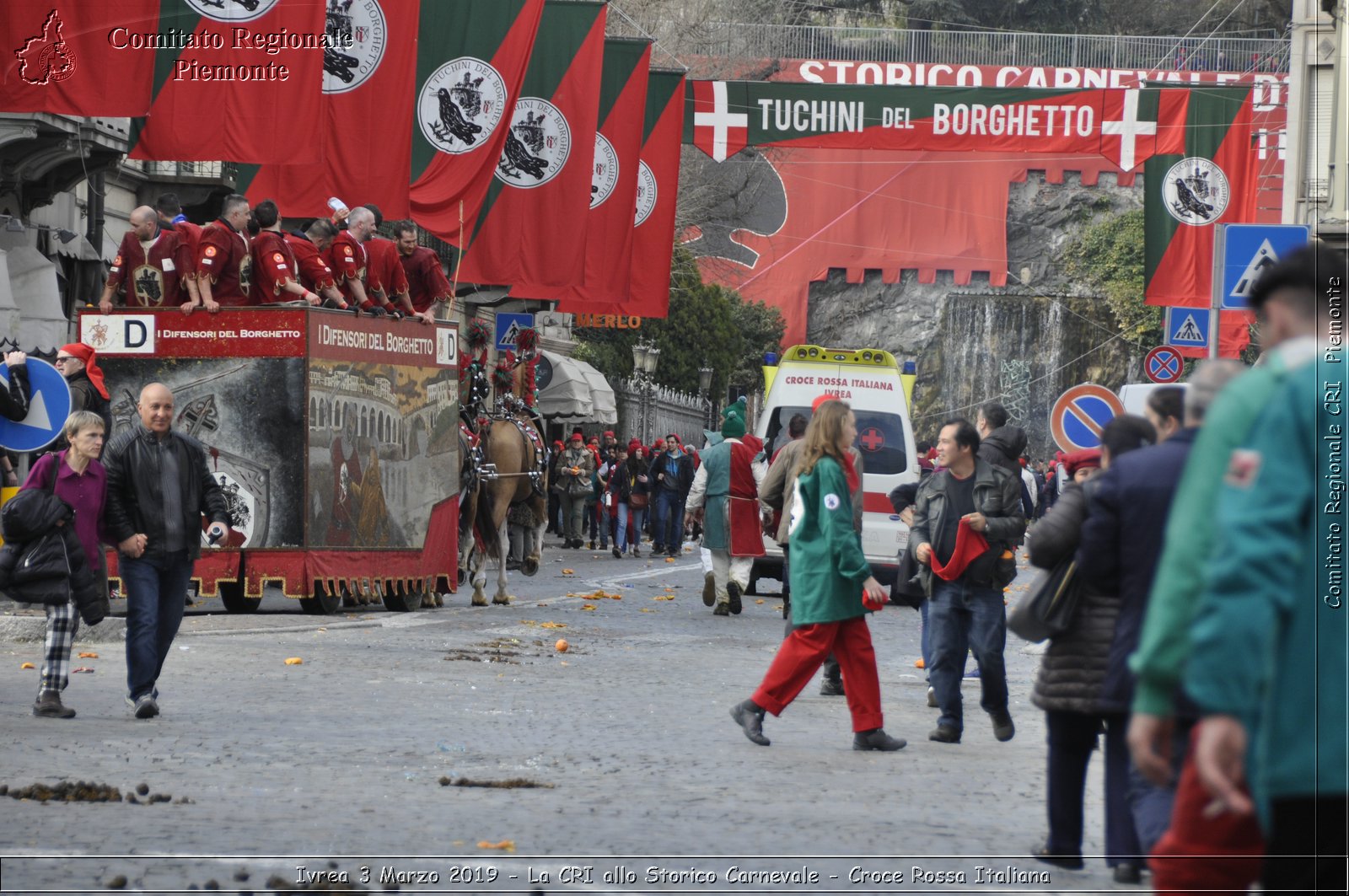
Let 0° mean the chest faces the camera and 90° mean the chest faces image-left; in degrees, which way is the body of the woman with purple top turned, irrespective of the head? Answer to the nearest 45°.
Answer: approximately 315°

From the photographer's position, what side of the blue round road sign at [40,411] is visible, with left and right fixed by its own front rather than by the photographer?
front

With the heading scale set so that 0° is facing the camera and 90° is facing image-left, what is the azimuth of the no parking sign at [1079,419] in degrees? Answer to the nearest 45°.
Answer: approximately 0°

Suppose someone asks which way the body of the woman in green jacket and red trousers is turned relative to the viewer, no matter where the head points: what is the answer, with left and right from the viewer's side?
facing to the right of the viewer

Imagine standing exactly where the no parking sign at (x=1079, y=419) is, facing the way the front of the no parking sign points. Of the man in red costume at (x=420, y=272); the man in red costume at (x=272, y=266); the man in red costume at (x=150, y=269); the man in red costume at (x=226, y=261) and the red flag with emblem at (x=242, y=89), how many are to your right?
5

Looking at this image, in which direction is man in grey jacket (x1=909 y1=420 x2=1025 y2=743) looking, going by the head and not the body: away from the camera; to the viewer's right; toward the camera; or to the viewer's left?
to the viewer's left

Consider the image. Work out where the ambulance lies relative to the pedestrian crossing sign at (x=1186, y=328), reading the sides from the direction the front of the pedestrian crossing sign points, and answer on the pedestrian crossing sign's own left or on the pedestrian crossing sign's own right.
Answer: on the pedestrian crossing sign's own right

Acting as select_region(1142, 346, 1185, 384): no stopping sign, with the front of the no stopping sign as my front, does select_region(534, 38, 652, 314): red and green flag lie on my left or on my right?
on my right

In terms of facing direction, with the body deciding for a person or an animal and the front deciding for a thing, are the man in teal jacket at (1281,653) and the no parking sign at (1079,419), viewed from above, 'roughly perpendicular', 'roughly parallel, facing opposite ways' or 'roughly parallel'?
roughly parallel, facing opposite ways

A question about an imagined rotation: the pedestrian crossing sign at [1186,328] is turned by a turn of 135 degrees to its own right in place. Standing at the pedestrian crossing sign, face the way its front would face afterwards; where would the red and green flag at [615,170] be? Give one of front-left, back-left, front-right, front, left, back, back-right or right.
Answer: front-left

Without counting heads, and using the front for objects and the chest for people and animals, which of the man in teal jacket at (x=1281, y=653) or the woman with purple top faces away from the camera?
the man in teal jacket

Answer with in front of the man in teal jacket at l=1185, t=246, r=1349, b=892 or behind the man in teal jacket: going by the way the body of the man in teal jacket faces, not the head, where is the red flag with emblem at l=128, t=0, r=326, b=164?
in front

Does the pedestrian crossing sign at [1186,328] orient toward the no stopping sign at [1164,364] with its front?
no
